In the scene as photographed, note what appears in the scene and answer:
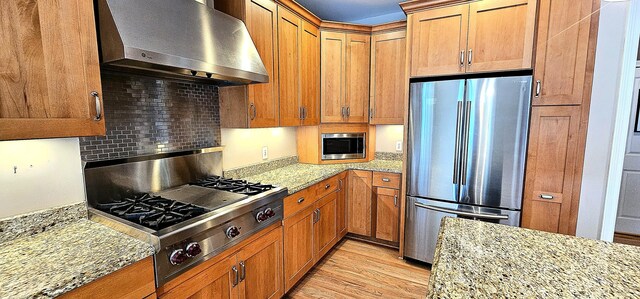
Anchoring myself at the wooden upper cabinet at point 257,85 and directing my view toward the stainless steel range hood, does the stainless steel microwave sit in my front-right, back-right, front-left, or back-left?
back-left

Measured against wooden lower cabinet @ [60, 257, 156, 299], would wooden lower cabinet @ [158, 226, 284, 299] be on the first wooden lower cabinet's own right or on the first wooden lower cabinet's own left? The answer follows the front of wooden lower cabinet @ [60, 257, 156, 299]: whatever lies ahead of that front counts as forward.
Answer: on the first wooden lower cabinet's own left

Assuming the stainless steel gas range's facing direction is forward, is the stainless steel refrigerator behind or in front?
in front

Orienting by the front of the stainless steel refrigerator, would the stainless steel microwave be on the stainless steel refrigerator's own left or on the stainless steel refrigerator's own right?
on the stainless steel refrigerator's own right

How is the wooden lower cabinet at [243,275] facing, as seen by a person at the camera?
facing the viewer and to the right of the viewer

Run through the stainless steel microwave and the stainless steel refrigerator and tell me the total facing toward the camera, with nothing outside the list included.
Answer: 2

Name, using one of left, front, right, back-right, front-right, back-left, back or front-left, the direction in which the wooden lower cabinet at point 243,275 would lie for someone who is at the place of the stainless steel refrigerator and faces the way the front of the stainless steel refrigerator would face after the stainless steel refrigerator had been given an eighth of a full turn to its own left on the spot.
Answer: right

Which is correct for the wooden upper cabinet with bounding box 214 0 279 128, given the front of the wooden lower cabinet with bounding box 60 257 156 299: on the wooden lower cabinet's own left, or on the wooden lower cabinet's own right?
on the wooden lower cabinet's own left

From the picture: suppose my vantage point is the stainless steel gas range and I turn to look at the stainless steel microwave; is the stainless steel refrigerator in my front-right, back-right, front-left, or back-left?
front-right

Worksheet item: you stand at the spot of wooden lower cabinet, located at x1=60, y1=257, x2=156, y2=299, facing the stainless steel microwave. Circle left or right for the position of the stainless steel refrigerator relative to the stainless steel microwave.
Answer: right

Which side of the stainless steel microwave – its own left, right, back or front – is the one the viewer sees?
front

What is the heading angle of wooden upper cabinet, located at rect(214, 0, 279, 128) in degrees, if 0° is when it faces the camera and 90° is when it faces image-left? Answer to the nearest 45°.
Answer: approximately 315°

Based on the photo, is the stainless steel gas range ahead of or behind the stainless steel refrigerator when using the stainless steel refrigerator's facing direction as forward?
ahead

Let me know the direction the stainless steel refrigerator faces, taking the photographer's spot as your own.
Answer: facing the viewer

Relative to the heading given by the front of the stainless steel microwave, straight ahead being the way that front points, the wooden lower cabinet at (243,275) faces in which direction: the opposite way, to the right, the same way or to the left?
to the left
